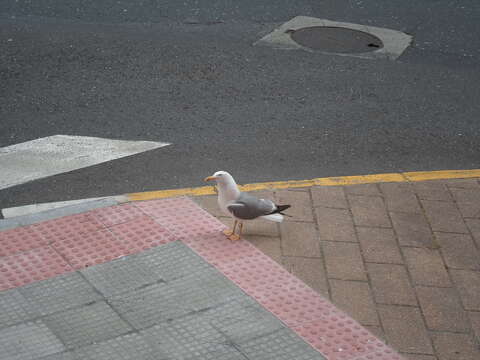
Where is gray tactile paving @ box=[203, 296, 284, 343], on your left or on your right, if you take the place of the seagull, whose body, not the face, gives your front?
on your left

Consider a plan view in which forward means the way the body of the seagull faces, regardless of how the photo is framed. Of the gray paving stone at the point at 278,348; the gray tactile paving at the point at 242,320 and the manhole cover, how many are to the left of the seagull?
2

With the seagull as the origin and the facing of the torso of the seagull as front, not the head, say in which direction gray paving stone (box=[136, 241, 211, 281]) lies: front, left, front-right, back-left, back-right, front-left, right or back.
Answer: front-left

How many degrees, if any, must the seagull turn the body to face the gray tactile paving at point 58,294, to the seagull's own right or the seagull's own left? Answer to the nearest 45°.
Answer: approximately 45° to the seagull's own left

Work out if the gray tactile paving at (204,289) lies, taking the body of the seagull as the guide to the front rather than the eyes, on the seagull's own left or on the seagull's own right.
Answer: on the seagull's own left

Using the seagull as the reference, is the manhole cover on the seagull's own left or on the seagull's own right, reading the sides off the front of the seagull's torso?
on the seagull's own right

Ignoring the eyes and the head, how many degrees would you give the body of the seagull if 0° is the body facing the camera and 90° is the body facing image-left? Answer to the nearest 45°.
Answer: approximately 90°

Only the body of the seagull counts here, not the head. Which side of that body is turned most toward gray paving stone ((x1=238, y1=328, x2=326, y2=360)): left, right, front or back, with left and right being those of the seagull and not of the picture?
left

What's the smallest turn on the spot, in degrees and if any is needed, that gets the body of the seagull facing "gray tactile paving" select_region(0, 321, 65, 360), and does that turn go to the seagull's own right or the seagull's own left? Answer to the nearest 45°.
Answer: approximately 45° to the seagull's own left

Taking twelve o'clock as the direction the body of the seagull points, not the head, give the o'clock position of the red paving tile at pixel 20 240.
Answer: The red paving tile is roughly at 12 o'clock from the seagull.

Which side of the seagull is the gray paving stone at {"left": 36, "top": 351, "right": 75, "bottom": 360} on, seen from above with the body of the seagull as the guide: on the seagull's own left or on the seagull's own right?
on the seagull's own left

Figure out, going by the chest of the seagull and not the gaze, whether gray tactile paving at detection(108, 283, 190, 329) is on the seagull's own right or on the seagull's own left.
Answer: on the seagull's own left
